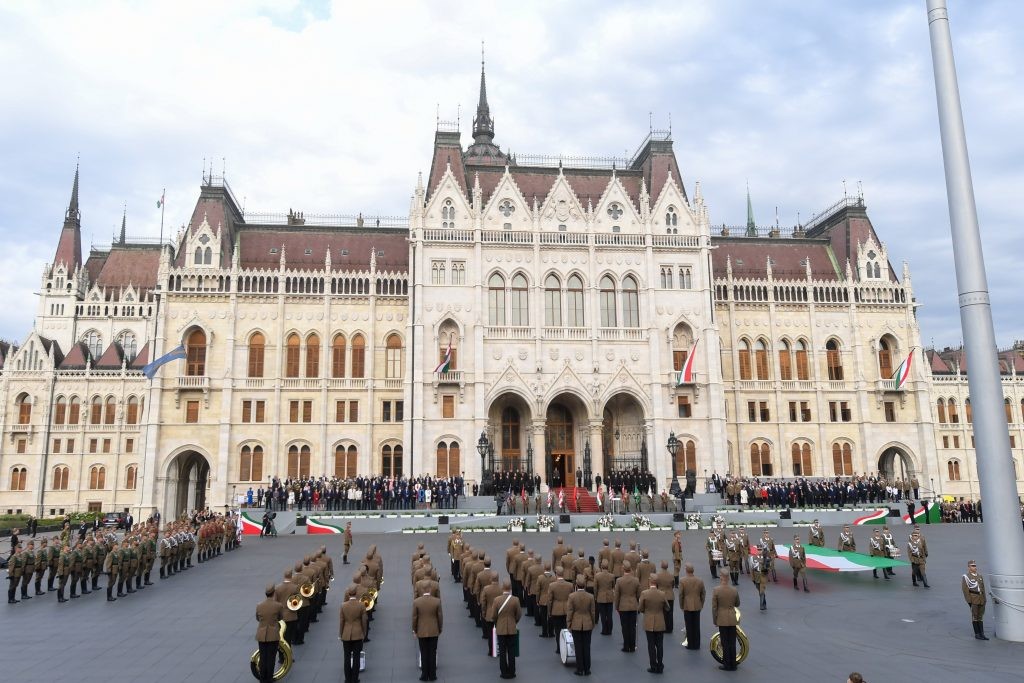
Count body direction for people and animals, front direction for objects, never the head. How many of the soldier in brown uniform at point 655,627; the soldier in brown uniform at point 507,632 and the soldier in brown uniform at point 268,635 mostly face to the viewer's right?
0

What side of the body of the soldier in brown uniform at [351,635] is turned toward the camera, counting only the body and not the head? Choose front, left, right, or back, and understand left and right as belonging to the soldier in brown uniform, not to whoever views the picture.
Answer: back

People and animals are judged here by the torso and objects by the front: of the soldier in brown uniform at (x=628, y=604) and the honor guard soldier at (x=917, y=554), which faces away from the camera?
the soldier in brown uniform

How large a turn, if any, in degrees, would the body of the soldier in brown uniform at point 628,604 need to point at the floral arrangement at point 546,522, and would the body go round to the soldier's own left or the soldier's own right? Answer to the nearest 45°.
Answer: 0° — they already face it

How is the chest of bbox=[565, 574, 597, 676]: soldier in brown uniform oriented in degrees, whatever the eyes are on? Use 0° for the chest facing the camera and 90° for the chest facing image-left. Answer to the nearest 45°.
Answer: approximately 180°

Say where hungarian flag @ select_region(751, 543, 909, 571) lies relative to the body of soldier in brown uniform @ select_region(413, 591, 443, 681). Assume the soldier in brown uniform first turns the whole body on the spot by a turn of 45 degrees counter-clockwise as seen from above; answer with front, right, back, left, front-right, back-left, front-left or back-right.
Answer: right

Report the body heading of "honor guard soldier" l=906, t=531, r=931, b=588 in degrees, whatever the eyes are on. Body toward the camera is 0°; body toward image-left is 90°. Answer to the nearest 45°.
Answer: approximately 45°

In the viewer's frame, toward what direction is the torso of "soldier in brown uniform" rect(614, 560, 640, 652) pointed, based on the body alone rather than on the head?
away from the camera

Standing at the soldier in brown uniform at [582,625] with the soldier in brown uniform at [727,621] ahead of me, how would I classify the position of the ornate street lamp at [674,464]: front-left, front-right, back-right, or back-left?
front-left

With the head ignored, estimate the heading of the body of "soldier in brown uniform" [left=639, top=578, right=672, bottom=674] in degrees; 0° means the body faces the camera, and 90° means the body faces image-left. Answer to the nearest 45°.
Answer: approximately 180°

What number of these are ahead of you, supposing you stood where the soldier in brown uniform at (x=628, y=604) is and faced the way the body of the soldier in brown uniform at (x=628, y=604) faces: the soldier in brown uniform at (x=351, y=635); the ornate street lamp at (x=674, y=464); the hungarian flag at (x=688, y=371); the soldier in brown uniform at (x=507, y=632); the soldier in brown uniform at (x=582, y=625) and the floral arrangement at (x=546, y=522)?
3

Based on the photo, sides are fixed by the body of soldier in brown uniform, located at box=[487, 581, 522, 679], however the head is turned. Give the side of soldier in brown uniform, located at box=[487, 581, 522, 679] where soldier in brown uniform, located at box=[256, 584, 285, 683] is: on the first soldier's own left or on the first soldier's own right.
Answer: on the first soldier's own left

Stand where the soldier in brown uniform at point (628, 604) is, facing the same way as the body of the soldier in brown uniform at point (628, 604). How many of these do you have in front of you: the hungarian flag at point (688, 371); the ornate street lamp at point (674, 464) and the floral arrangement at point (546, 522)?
3

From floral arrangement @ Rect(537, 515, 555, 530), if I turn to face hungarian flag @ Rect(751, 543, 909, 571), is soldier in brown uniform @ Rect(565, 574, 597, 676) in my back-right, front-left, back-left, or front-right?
front-right

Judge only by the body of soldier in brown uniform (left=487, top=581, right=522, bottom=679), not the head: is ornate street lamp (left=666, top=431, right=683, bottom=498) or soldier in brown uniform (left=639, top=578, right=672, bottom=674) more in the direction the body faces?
the ornate street lamp

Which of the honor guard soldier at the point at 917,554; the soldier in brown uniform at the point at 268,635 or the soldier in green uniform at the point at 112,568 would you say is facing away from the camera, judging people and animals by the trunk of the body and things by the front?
the soldier in brown uniform

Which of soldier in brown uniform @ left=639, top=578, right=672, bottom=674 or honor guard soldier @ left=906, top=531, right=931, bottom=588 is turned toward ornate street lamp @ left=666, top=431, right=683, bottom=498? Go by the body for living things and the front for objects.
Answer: the soldier in brown uniform
